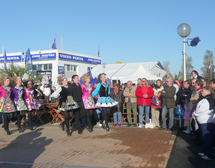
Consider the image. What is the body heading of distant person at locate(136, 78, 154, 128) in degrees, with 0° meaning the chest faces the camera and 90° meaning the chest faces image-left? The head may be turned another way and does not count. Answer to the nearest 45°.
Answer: approximately 0°

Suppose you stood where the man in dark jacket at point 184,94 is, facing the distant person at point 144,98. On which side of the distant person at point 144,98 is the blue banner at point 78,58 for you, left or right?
right

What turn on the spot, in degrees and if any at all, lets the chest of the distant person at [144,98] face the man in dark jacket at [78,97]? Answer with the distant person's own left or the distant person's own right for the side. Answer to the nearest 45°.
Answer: approximately 45° to the distant person's own right

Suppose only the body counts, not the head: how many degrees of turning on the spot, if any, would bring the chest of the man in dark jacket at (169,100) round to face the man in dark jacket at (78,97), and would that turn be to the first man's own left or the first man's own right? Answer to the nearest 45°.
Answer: approximately 45° to the first man's own right

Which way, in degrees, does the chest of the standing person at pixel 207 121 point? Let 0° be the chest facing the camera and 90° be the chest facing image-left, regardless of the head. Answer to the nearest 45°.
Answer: approximately 90°

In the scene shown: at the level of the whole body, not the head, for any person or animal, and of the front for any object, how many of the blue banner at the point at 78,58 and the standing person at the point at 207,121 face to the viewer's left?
1

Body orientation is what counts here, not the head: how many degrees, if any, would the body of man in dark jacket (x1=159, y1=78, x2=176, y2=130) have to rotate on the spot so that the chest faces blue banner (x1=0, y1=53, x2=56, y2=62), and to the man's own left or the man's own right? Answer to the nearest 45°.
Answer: approximately 90° to the man's own right

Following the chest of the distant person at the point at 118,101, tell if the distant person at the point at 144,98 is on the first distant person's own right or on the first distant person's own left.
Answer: on the first distant person's own left

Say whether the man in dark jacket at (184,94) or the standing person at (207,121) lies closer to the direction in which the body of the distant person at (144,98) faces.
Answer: the standing person
